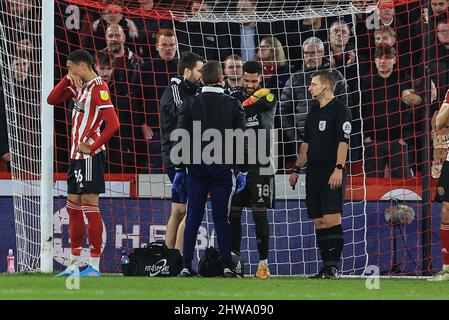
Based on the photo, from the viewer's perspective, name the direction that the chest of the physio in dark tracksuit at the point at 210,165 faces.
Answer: away from the camera

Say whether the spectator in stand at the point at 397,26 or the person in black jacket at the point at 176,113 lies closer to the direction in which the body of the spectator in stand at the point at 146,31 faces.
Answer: the person in black jacket

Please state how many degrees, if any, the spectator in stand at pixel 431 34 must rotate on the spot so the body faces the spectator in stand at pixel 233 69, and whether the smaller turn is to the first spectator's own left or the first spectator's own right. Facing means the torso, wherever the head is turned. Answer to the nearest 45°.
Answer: approximately 90° to the first spectator's own right

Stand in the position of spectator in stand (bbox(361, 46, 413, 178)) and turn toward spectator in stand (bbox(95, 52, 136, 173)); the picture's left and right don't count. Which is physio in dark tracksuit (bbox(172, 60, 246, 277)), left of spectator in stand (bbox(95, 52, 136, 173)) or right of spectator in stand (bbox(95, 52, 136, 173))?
left

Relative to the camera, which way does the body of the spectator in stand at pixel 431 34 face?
toward the camera

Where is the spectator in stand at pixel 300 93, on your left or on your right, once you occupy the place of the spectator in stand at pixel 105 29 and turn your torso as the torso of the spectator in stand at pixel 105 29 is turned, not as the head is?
on your left

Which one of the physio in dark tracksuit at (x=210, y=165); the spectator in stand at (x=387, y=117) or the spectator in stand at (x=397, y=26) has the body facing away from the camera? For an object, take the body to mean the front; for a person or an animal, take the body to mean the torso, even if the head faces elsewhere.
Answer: the physio in dark tracksuit

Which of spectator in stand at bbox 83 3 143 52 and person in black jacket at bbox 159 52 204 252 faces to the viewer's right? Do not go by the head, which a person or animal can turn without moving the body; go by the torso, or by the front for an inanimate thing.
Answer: the person in black jacket

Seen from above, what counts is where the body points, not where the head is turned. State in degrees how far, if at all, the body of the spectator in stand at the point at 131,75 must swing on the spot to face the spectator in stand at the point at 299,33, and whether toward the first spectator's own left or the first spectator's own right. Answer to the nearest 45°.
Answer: approximately 90° to the first spectator's own left

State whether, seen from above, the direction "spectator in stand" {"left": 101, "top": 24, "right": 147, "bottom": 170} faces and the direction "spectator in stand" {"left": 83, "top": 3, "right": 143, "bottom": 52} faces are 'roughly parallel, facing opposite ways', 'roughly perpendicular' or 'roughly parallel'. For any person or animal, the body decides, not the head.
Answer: roughly parallel

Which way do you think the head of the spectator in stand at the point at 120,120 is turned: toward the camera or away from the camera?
toward the camera

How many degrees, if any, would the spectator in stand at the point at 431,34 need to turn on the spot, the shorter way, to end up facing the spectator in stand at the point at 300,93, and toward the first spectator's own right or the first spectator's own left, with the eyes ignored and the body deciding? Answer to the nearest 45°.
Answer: approximately 90° to the first spectator's own right

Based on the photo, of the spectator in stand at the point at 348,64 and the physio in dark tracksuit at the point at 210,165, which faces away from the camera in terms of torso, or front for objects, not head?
the physio in dark tracksuit

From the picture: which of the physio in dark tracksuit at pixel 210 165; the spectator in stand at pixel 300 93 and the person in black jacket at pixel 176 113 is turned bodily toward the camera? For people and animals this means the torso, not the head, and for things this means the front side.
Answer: the spectator in stand
